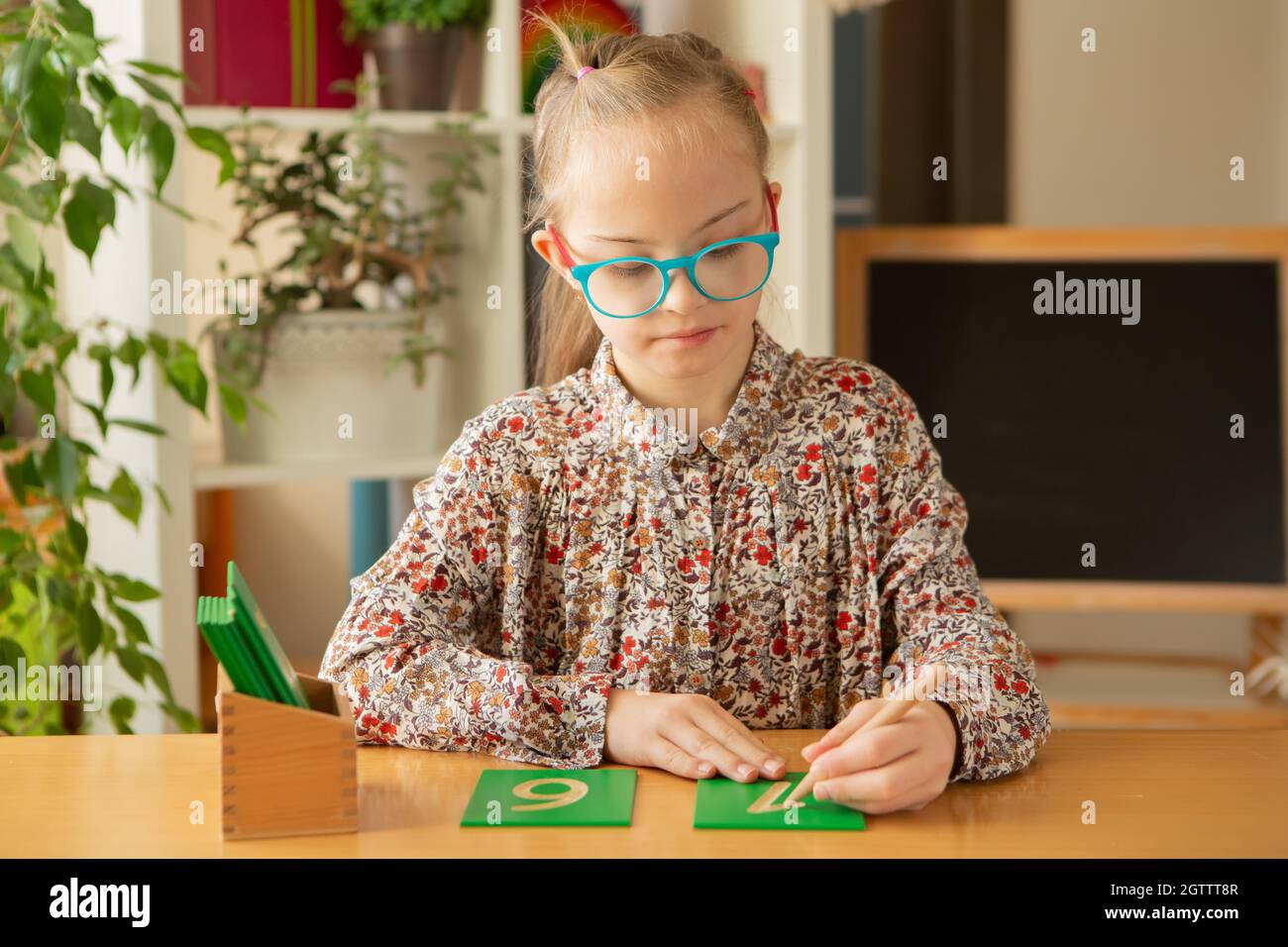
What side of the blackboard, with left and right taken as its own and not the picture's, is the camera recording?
front

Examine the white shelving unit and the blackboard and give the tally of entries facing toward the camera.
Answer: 2

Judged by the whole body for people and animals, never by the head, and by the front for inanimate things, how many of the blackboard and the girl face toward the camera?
2

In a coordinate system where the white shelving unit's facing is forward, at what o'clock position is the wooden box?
The wooden box is roughly at 12 o'clock from the white shelving unit.

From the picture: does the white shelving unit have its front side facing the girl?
yes

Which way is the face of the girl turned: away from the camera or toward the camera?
toward the camera

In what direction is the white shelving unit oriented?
toward the camera

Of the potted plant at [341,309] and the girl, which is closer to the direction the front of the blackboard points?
the girl

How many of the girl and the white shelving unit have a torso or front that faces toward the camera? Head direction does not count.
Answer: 2

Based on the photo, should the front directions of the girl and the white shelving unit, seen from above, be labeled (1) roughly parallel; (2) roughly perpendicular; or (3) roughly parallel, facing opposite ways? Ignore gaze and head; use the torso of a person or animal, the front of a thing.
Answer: roughly parallel

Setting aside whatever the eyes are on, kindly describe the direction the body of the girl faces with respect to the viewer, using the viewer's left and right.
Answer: facing the viewer

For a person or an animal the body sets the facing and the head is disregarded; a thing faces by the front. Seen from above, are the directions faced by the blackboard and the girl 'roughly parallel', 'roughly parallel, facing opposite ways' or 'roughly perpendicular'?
roughly parallel

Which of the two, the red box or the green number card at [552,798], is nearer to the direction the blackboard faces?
the green number card

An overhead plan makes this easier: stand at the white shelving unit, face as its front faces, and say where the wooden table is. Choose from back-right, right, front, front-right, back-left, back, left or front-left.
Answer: front

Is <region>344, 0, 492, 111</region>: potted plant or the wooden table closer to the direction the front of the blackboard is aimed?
the wooden table

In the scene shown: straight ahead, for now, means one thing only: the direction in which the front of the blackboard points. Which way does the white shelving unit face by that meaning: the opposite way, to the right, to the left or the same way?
the same way
